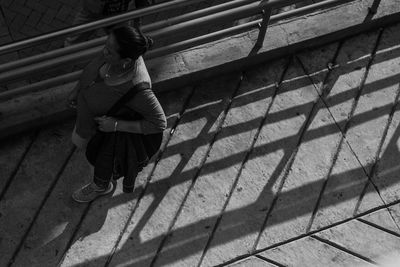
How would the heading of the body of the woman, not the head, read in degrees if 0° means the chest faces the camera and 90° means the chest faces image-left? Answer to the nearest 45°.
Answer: approximately 45°

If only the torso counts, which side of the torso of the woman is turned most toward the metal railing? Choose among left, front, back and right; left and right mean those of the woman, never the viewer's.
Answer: right

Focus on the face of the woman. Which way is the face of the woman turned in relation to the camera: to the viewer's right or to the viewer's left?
to the viewer's left
